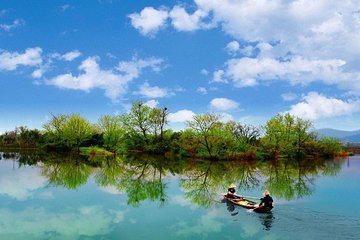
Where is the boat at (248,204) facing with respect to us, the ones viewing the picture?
facing away from the viewer and to the left of the viewer
